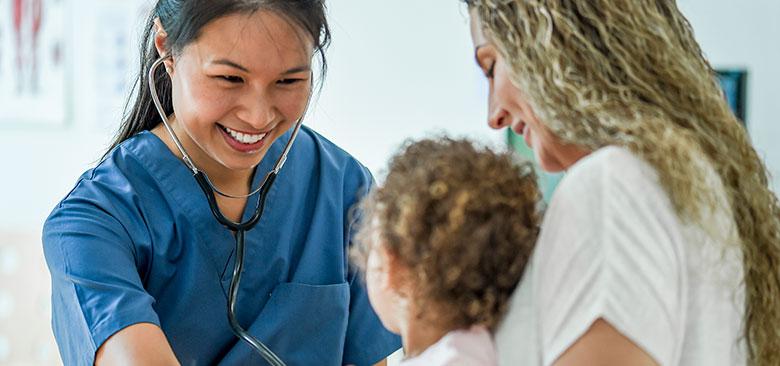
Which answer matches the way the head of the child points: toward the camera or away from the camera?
away from the camera

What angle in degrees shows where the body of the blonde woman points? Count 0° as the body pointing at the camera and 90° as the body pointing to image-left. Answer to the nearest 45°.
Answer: approximately 90°

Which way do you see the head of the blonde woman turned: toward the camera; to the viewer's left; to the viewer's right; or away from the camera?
to the viewer's left

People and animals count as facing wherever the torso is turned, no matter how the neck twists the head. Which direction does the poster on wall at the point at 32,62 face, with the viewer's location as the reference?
facing the viewer

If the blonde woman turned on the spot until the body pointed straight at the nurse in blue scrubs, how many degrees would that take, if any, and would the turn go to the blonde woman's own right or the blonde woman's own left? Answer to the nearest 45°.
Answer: approximately 45° to the blonde woman's own right

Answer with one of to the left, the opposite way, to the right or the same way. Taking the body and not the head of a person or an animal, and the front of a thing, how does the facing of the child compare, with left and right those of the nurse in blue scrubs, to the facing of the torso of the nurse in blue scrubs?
the opposite way

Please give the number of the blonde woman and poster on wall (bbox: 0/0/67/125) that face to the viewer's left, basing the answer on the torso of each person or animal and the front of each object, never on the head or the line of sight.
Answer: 1

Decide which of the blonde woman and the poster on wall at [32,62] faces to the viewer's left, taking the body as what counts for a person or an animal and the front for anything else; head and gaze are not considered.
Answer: the blonde woman

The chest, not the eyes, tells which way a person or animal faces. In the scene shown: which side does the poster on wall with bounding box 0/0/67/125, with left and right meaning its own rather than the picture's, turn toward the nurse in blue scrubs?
front

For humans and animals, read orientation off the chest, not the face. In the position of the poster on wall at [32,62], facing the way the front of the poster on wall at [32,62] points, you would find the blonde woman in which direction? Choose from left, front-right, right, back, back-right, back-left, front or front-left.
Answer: front

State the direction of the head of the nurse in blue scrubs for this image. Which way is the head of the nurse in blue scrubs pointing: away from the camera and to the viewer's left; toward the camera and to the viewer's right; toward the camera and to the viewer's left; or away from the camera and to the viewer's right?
toward the camera and to the viewer's right

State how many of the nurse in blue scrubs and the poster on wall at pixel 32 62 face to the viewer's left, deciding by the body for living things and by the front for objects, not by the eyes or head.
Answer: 0

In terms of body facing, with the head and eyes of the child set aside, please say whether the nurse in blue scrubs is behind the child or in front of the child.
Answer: in front

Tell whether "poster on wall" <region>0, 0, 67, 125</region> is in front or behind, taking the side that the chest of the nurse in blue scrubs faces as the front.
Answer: behind
